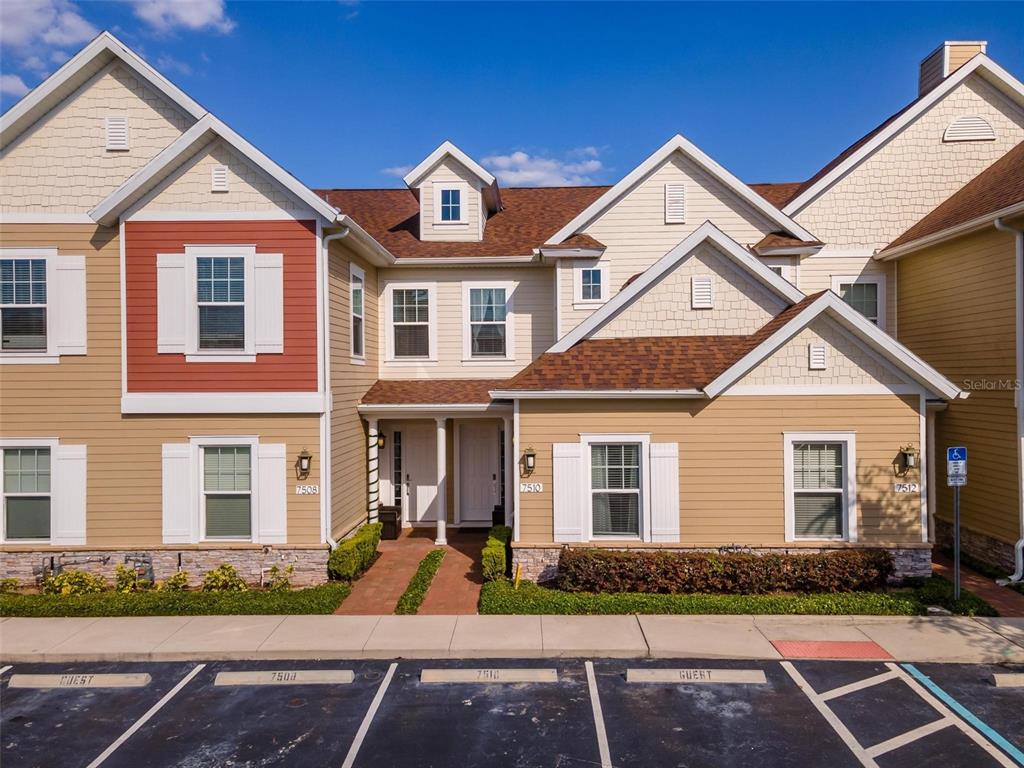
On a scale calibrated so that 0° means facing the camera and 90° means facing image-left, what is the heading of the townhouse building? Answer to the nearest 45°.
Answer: approximately 0°
